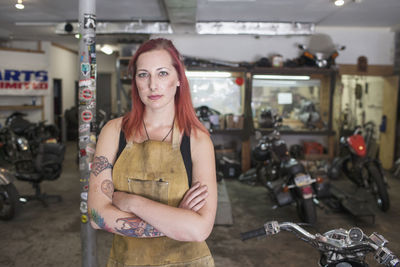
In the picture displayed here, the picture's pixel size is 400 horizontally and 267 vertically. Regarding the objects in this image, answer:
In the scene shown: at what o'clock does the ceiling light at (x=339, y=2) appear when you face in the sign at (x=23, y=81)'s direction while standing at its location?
The ceiling light is roughly at 11 o'clock from the sign.

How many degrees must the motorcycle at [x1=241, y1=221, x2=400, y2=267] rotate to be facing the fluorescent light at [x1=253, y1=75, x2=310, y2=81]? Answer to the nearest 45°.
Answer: approximately 45° to its left

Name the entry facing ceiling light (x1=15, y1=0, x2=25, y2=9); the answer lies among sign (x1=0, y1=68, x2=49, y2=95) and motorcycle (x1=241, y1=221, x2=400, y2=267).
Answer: the sign

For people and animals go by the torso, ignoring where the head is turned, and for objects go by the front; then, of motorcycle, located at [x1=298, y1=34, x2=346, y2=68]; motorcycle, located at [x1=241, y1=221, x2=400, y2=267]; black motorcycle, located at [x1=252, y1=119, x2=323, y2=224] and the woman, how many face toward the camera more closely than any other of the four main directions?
2

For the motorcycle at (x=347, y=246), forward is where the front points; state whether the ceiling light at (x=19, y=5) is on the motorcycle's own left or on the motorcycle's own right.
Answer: on the motorcycle's own left

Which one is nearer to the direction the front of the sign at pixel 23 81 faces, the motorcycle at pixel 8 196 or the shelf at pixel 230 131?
the motorcycle

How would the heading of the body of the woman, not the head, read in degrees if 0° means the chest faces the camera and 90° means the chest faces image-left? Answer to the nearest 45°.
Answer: approximately 0°
